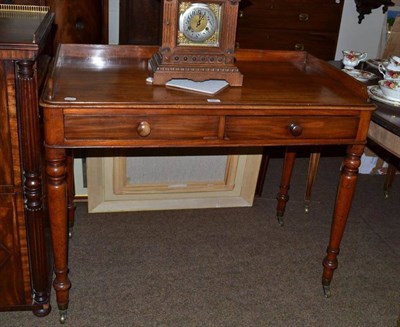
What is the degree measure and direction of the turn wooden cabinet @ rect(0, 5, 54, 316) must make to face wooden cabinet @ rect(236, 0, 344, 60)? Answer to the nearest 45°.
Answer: approximately 135° to its left

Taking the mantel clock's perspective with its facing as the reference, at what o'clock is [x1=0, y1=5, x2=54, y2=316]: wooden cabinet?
The wooden cabinet is roughly at 2 o'clock from the mantel clock.

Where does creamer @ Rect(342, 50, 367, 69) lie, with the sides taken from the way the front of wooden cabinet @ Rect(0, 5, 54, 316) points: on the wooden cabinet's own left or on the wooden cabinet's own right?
on the wooden cabinet's own left

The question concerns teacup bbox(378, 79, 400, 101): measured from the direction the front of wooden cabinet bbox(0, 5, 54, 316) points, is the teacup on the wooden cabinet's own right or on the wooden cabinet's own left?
on the wooden cabinet's own left

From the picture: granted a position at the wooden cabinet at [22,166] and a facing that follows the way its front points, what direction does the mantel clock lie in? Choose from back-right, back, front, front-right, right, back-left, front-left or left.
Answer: left

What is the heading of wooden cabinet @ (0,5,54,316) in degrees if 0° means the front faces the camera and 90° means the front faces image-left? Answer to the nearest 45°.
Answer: approximately 0°

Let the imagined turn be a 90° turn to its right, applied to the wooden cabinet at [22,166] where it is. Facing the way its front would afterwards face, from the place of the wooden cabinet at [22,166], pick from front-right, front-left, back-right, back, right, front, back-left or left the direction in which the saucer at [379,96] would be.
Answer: back

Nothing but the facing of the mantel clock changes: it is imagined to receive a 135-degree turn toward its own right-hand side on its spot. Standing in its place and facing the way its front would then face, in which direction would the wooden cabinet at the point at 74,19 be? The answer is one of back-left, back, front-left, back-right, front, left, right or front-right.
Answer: front

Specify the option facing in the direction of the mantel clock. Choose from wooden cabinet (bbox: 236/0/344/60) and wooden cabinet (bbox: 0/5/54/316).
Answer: wooden cabinet (bbox: 236/0/344/60)
